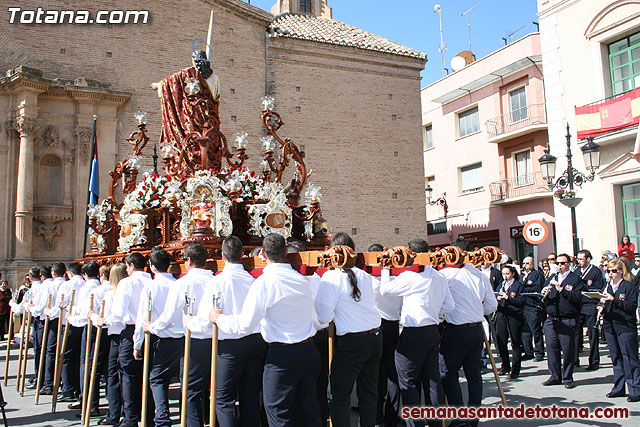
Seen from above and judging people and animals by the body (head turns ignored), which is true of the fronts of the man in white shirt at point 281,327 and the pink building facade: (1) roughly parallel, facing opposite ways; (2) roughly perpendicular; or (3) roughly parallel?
roughly perpendicular

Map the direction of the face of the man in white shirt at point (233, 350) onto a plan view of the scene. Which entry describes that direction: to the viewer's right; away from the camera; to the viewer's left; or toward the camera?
away from the camera

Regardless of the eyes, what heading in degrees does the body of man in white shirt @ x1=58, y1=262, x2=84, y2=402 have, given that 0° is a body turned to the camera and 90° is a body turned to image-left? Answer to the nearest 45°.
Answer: approximately 135°

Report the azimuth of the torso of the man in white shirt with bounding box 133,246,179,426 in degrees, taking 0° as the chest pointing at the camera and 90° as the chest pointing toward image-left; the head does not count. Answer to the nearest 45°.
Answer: approximately 135°

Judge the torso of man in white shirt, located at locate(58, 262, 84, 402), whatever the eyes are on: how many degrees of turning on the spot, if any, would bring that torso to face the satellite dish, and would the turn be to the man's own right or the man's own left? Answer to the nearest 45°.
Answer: approximately 90° to the man's own right

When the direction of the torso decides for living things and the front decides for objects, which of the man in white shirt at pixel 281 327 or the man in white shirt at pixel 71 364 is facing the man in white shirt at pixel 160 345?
the man in white shirt at pixel 281 327

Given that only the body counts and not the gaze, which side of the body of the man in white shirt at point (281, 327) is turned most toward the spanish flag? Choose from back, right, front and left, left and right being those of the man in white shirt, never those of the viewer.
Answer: right

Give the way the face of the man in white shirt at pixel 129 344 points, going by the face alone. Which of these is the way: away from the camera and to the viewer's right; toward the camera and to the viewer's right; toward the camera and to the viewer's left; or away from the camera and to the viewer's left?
away from the camera and to the viewer's left

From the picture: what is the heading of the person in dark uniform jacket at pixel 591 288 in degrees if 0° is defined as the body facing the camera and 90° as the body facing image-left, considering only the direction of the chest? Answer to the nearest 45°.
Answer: approximately 45°
